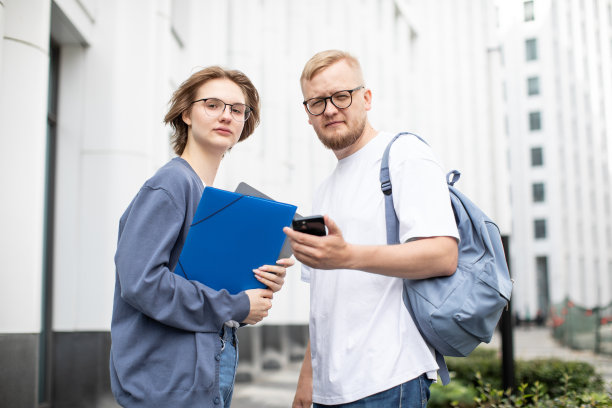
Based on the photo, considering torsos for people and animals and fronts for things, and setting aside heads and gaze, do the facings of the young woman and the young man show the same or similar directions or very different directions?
very different directions

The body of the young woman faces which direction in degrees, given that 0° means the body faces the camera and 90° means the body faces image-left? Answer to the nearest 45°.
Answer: approximately 270°

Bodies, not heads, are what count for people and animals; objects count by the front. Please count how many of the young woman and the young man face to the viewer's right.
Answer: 1

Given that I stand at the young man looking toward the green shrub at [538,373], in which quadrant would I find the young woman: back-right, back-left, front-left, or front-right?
back-left

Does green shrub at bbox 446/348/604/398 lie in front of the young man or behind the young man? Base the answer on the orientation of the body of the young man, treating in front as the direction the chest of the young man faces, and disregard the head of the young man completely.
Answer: behind
